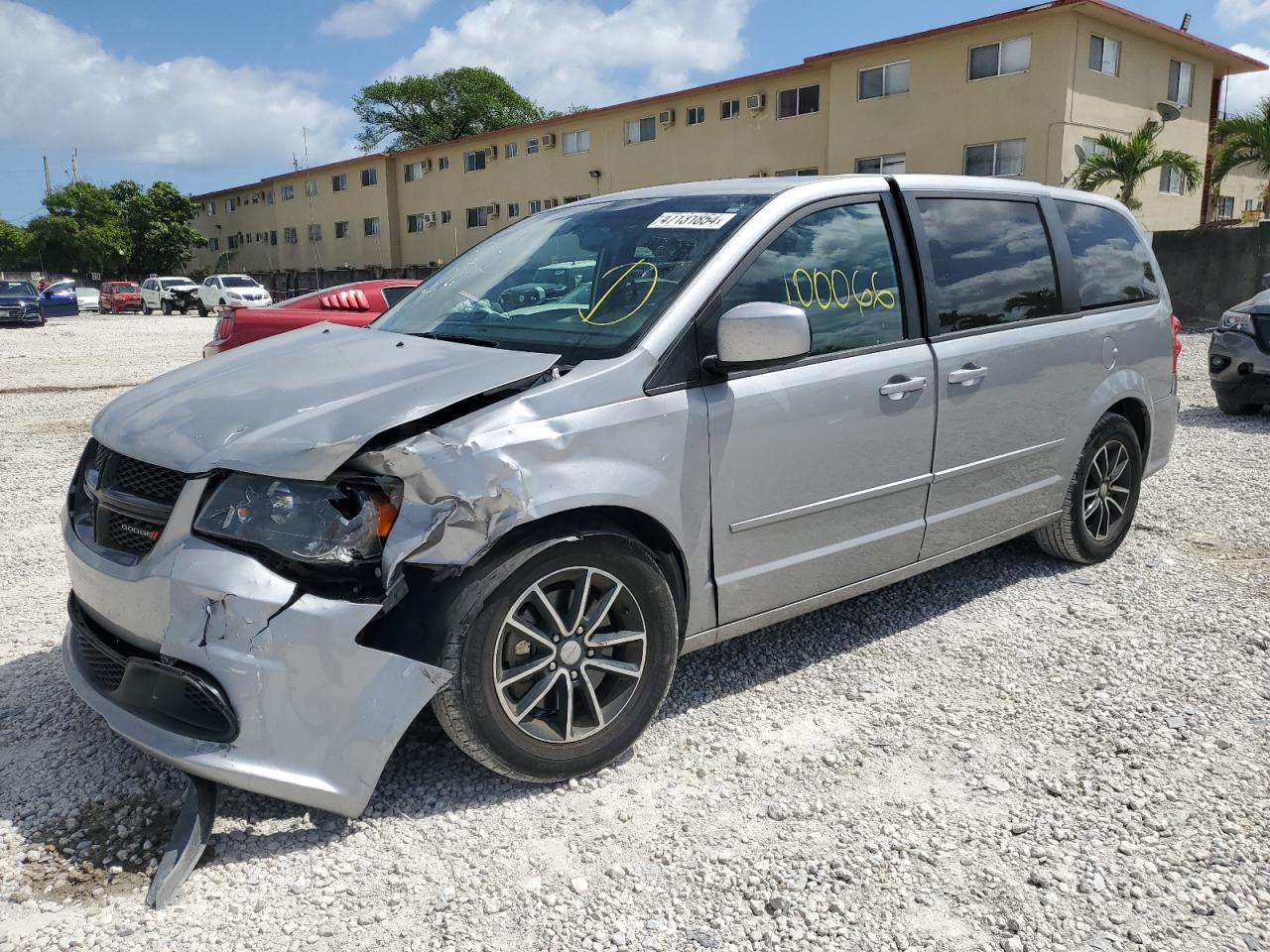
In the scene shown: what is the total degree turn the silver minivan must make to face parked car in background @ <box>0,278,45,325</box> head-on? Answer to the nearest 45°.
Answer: approximately 90° to its right

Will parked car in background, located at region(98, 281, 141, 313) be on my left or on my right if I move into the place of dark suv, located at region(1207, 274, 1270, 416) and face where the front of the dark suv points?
on my right

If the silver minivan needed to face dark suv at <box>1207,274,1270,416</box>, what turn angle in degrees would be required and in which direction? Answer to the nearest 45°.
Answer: approximately 180°

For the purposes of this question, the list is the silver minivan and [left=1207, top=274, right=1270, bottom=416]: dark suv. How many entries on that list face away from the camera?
0

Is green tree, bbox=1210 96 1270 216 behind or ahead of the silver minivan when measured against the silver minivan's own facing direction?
behind

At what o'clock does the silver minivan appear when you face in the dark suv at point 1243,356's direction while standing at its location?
The silver minivan is roughly at 11 o'clock from the dark suv.

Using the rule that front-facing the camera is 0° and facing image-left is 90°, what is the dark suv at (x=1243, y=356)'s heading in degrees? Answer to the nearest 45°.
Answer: approximately 45°

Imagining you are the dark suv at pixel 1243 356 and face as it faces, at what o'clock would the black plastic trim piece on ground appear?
The black plastic trim piece on ground is roughly at 11 o'clock from the dark suv.

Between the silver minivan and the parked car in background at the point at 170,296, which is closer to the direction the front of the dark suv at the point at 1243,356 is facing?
the silver minivan

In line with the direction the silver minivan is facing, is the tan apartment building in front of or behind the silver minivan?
behind

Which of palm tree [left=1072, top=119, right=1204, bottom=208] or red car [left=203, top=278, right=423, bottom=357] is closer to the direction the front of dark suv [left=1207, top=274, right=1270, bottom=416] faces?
the red car

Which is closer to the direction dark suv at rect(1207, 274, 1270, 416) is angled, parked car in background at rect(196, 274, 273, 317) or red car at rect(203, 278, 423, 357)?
the red car

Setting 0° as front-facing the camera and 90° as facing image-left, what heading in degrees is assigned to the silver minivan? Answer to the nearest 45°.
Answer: approximately 45°
